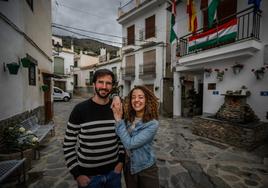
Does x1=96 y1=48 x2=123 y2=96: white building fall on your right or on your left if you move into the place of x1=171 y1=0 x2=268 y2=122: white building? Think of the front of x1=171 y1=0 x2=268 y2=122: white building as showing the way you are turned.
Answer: on your right

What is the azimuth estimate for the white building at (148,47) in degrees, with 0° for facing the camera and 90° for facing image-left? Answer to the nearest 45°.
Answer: approximately 45°

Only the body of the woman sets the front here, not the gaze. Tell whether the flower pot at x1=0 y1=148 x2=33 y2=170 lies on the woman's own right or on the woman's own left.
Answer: on the woman's own right

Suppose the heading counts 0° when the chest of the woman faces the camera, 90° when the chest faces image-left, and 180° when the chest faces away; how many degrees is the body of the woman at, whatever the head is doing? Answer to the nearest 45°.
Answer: approximately 45°

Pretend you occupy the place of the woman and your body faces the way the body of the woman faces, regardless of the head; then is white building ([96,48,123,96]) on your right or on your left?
on your right

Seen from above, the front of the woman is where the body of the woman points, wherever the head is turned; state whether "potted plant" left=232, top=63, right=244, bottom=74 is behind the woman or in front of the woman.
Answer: behind

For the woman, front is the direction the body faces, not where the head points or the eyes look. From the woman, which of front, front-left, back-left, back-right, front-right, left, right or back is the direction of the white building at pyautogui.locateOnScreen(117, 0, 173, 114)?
back-right

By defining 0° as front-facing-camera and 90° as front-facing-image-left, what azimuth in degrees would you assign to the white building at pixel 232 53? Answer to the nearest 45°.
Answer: approximately 45°

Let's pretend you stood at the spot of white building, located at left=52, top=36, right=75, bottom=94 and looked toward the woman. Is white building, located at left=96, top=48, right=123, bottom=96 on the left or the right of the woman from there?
left
